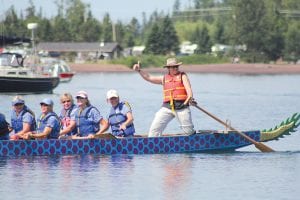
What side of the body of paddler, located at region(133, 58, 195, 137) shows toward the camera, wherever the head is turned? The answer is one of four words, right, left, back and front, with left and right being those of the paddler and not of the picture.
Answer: front

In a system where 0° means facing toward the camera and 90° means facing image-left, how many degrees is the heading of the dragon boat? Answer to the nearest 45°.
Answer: approximately 90°
